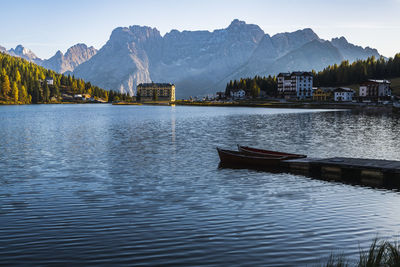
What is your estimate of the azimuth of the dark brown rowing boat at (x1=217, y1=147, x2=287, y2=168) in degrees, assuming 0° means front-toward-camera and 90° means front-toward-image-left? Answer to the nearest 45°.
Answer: approximately 90°

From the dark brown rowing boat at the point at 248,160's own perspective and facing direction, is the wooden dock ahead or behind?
behind

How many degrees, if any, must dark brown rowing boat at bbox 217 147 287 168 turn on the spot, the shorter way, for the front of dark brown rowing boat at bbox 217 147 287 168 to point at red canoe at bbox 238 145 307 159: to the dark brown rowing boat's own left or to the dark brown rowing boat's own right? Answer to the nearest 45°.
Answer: approximately 135° to the dark brown rowing boat's own right
